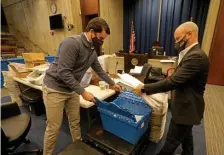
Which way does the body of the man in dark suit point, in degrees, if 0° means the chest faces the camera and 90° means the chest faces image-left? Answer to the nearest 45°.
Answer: approximately 90°

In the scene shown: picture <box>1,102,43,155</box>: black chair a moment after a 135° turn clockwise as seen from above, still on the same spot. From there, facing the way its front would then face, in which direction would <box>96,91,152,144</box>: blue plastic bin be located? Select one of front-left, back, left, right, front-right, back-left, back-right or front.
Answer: back-left

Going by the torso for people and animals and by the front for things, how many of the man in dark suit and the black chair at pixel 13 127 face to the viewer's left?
1

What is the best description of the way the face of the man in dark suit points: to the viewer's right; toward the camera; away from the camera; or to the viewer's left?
to the viewer's left

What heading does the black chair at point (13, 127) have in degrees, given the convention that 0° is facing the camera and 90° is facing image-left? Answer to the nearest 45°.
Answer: approximately 315°

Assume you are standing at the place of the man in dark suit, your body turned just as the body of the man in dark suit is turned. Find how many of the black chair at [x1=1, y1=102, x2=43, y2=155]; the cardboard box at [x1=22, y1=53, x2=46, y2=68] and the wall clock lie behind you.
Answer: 0

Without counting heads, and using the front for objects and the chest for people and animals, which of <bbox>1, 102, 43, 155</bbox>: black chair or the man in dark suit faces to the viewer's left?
the man in dark suit

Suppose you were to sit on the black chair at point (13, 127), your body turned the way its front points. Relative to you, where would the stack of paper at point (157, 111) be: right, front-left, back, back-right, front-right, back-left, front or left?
front

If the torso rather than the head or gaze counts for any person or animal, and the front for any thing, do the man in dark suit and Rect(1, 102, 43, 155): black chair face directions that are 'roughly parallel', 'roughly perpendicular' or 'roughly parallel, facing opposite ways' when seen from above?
roughly parallel, facing opposite ways

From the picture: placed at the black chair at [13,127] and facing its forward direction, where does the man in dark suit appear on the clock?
The man in dark suit is roughly at 12 o'clock from the black chair.

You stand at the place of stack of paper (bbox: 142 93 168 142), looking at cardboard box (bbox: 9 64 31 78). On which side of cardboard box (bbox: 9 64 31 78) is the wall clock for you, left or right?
right

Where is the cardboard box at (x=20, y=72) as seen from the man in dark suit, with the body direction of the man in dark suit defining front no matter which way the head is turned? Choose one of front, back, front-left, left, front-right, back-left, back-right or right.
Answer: front

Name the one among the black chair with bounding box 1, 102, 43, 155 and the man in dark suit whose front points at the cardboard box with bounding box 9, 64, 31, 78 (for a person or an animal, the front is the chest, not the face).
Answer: the man in dark suit

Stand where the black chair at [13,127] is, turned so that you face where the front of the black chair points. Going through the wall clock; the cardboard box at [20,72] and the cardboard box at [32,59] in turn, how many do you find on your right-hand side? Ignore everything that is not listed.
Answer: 0

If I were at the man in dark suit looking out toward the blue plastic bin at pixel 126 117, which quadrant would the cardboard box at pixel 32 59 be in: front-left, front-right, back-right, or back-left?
front-right

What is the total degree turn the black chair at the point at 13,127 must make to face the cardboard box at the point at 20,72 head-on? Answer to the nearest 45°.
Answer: approximately 135° to its left

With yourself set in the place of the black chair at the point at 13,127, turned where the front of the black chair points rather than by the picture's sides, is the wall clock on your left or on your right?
on your left
